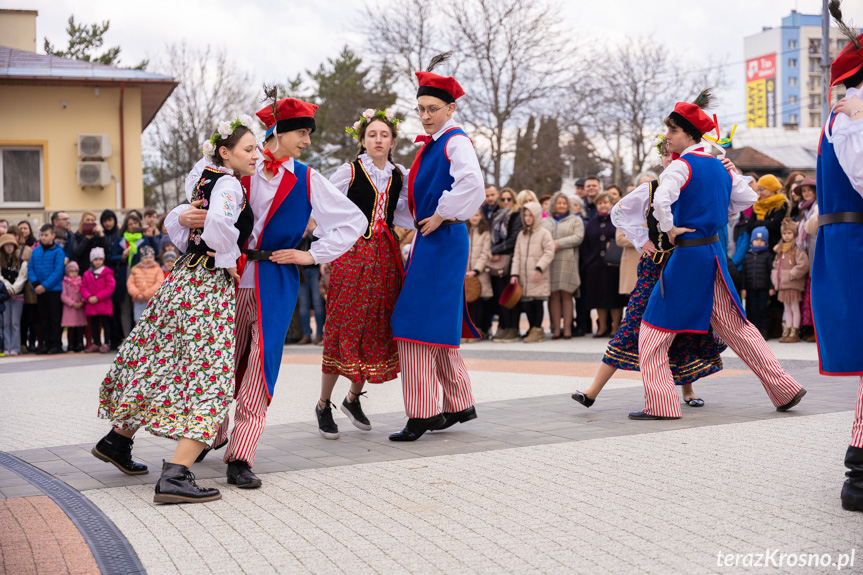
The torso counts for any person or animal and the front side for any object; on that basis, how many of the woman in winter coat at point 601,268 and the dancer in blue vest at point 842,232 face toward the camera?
1

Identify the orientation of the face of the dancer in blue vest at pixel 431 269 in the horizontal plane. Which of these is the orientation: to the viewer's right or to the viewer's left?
to the viewer's left

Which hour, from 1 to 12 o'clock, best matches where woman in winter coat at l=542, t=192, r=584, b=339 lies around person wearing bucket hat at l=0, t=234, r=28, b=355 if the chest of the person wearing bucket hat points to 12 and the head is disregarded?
The woman in winter coat is roughly at 10 o'clock from the person wearing bucket hat.

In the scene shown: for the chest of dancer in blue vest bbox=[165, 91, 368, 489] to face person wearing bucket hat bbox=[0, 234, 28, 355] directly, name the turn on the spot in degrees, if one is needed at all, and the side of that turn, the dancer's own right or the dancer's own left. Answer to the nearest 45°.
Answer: approximately 135° to the dancer's own right
